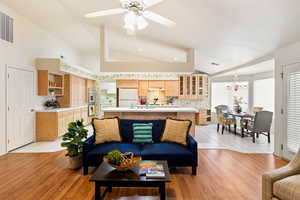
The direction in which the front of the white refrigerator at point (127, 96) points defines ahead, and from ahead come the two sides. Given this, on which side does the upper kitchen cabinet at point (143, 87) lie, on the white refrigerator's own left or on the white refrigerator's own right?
on the white refrigerator's own left

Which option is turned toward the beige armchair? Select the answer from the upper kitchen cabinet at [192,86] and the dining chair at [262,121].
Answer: the upper kitchen cabinet

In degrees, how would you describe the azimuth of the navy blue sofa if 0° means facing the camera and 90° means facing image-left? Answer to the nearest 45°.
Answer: approximately 0°

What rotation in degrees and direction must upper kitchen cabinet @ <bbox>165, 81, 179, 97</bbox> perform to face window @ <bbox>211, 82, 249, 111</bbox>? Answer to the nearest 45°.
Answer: approximately 90° to its left

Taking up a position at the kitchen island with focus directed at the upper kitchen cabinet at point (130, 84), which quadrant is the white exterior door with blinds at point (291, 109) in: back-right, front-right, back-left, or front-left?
back-right

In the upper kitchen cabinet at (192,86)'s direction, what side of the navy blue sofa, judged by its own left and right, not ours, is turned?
back

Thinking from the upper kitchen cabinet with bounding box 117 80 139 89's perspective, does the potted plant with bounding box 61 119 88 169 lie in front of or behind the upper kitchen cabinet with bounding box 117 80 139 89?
in front

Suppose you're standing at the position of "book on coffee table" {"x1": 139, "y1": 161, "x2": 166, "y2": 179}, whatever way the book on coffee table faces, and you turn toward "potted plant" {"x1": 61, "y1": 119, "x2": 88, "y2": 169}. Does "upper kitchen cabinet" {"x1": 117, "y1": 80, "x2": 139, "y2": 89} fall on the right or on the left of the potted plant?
right

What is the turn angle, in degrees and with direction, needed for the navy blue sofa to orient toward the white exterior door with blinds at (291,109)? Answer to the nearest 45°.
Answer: approximately 90° to its left

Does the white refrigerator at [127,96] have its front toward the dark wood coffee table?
yes

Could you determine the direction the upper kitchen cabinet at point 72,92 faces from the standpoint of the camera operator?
facing the viewer and to the right of the viewer

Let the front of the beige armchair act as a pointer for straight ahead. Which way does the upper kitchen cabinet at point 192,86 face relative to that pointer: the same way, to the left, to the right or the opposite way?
to the left

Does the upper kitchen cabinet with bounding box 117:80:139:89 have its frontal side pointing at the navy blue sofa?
yes

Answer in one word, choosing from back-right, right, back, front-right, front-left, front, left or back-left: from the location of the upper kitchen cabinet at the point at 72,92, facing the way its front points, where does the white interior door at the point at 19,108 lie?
right
